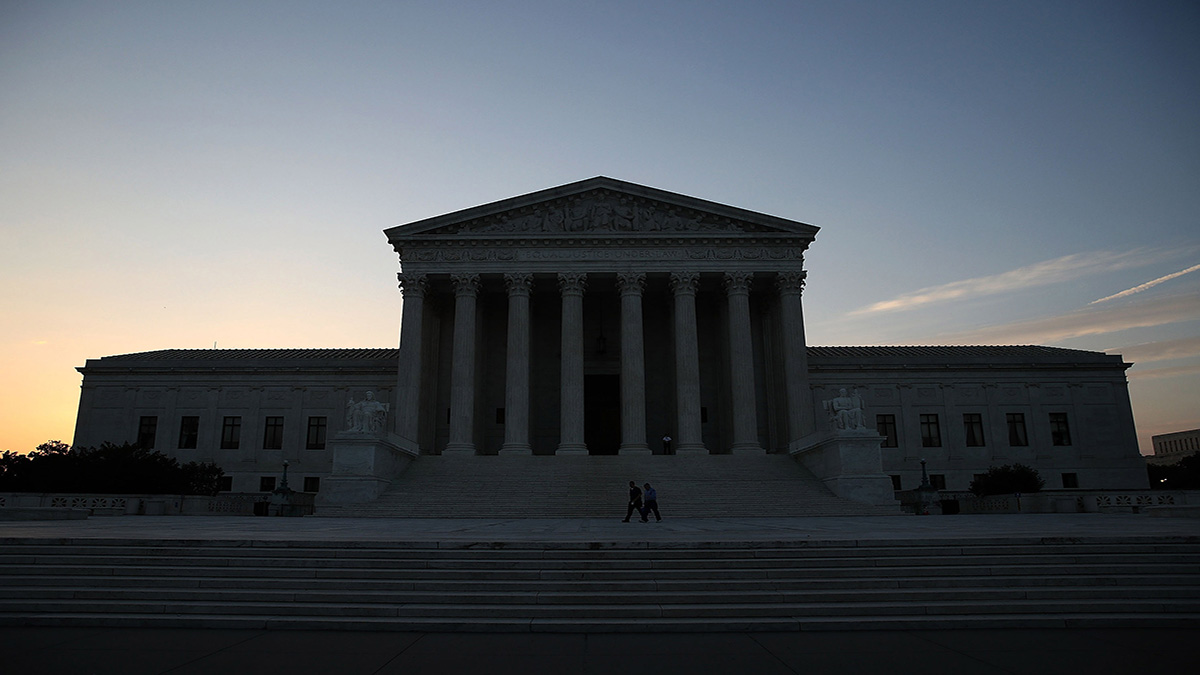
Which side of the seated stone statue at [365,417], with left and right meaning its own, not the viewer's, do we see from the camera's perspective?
front

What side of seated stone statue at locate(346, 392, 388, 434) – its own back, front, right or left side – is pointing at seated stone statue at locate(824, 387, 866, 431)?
left

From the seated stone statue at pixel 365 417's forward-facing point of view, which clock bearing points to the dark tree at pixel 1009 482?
The dark tree is roughly at 9 o'clock from the seated stone statue.

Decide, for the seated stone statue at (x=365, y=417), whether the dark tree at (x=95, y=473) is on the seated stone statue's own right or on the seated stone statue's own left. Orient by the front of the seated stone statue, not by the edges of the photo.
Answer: on the seated stone statue's own right
